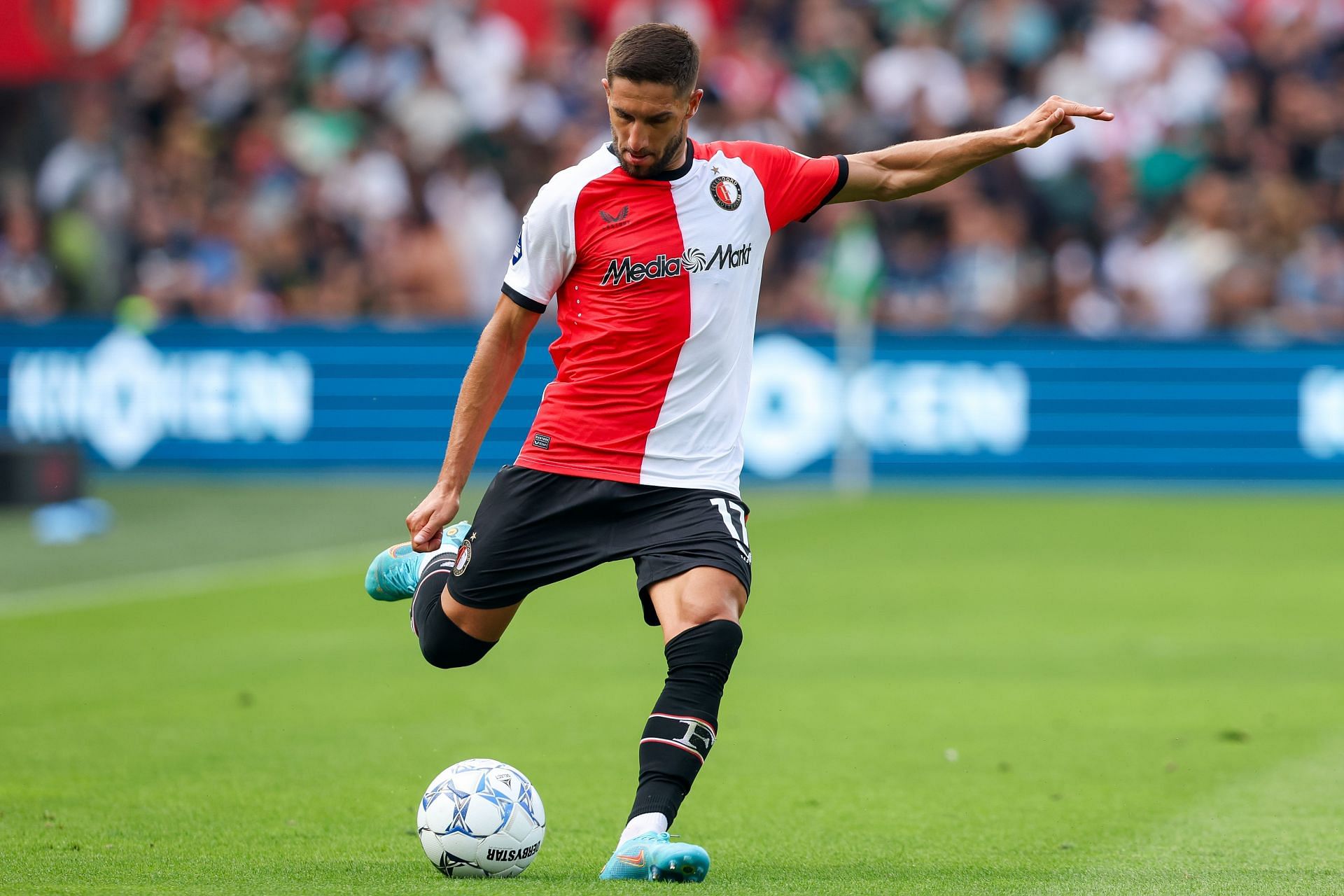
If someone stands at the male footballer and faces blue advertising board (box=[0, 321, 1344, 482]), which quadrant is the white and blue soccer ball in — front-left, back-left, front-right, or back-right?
back-left

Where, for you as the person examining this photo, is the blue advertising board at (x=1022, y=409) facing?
facing the viewer

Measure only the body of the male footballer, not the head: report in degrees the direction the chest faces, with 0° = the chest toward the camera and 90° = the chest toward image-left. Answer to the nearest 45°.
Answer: approximately 0°

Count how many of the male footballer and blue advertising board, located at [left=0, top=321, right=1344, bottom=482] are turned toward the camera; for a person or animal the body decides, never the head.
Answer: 2

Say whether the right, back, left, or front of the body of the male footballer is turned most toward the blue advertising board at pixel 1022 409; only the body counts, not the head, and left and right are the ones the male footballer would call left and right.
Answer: back

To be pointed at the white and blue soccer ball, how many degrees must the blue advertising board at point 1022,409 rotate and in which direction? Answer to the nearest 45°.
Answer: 0° — it already faces it

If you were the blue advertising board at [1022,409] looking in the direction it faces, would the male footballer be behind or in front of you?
in front
